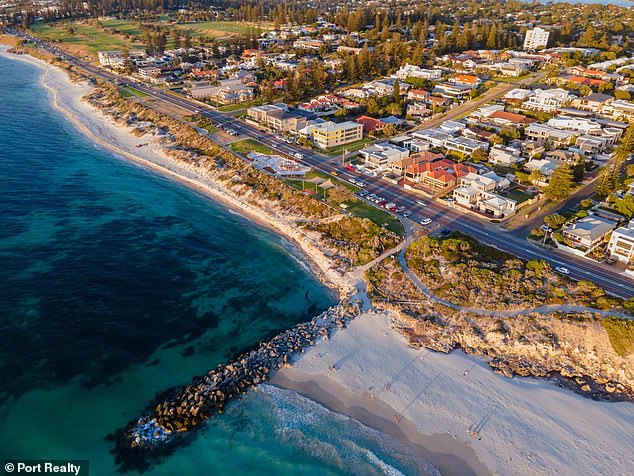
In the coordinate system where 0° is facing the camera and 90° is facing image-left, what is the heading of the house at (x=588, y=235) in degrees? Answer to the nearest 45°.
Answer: approximately 45°

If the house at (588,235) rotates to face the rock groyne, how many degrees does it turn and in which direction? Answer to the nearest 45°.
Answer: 0° — it already faces it

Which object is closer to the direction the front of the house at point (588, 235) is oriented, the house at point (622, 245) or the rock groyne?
the rock groyne

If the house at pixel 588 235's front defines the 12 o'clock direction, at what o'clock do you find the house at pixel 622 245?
the house at pixel 622 245 is roughly at 8 o'clock from the house at pixel 588 235.
